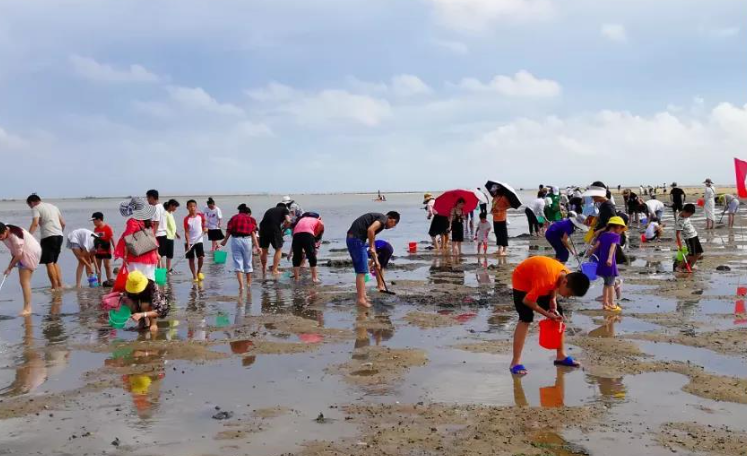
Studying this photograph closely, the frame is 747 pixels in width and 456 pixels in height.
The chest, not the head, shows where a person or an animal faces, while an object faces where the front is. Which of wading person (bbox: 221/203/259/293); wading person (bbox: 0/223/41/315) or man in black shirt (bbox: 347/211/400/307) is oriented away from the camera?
wading person (bbox: 221/203/259/293)

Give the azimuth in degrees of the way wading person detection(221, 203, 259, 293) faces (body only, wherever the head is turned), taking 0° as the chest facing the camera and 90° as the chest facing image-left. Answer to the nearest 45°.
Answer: approximately 180°

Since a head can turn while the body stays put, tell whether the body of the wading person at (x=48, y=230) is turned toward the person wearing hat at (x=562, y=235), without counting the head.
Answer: no

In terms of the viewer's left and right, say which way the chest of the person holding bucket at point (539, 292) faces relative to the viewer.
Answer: facing the viewer and to the right of the viewer

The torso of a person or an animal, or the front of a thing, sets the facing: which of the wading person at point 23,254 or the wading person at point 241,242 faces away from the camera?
the wading person at point 241,242

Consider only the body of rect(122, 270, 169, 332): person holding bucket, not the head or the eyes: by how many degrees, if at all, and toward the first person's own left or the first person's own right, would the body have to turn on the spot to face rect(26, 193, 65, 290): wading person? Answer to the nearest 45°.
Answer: approximately 135° to the first person's own right

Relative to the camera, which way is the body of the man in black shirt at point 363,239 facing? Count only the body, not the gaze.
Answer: to the viewer's right

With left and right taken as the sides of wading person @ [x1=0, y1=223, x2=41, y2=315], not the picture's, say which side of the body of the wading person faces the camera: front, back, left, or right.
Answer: left

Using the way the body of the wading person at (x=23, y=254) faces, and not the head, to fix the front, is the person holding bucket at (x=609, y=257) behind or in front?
behind

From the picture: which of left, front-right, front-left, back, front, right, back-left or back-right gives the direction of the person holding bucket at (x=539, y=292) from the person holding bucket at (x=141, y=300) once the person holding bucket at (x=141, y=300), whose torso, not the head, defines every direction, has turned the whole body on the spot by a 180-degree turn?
right
